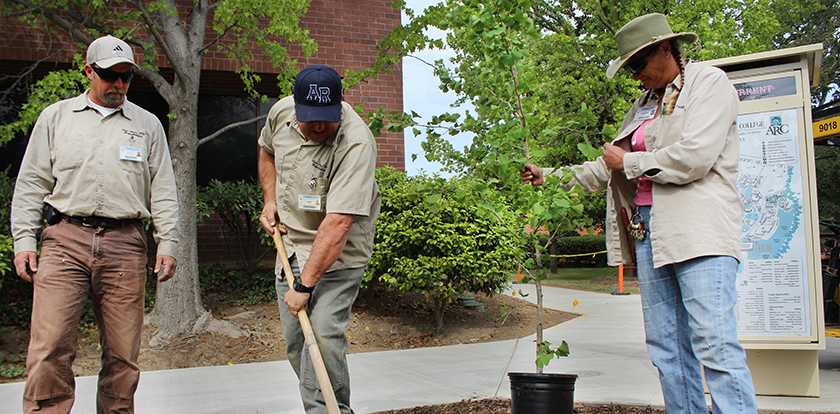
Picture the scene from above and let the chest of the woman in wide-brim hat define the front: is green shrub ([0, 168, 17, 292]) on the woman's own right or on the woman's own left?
on the woman's own right

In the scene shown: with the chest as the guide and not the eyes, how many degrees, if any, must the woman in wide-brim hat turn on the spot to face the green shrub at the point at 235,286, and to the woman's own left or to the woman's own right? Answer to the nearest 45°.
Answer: approximately 90° to the woman's own right

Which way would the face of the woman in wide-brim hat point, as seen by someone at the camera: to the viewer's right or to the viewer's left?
to the viewer's left

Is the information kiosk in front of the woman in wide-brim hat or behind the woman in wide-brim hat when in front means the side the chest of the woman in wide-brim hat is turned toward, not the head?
behind

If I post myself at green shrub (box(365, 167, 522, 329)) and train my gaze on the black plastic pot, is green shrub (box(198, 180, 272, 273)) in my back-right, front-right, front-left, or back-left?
back-right

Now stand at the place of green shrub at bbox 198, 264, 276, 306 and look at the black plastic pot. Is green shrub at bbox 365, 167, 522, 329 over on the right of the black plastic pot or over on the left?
left

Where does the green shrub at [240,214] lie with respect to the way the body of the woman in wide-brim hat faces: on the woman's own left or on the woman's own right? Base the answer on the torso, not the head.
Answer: on the woman's own right
